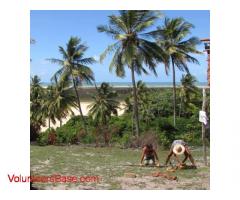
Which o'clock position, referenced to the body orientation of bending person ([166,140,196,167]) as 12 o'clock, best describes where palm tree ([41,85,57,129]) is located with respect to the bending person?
The palm tree is roughly at 5 o'clock from the bending person.

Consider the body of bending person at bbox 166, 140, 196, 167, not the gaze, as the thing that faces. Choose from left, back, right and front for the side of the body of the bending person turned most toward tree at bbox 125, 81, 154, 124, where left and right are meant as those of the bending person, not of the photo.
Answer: back

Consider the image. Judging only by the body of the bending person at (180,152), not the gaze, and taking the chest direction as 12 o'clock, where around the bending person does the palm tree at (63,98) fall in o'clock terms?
The palm tree is roughly at 5 o'clock from the bending person.

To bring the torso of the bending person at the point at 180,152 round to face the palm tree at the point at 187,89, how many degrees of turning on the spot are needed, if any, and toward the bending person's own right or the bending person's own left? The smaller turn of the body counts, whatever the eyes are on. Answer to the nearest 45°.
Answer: approximately 180°

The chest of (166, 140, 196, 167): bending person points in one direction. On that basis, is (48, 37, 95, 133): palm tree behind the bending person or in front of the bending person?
behind

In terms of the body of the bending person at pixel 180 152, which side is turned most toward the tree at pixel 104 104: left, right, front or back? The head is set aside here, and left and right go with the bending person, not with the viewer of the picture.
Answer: back

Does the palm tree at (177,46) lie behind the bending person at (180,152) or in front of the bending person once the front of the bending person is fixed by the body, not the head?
behind

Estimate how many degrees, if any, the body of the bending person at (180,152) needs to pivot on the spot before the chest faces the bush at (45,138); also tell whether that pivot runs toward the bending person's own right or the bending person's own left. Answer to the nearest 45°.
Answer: approximately 135° to the bending person's own right

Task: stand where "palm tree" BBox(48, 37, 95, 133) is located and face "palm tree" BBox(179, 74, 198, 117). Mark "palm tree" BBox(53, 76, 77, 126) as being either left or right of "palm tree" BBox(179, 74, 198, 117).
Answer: left

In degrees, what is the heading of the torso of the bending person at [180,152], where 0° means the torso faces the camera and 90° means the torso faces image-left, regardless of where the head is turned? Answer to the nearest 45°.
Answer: approximately 0°

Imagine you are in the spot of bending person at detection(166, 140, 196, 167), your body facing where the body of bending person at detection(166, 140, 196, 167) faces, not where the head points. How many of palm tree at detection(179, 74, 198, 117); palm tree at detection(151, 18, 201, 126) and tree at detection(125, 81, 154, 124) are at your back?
3
